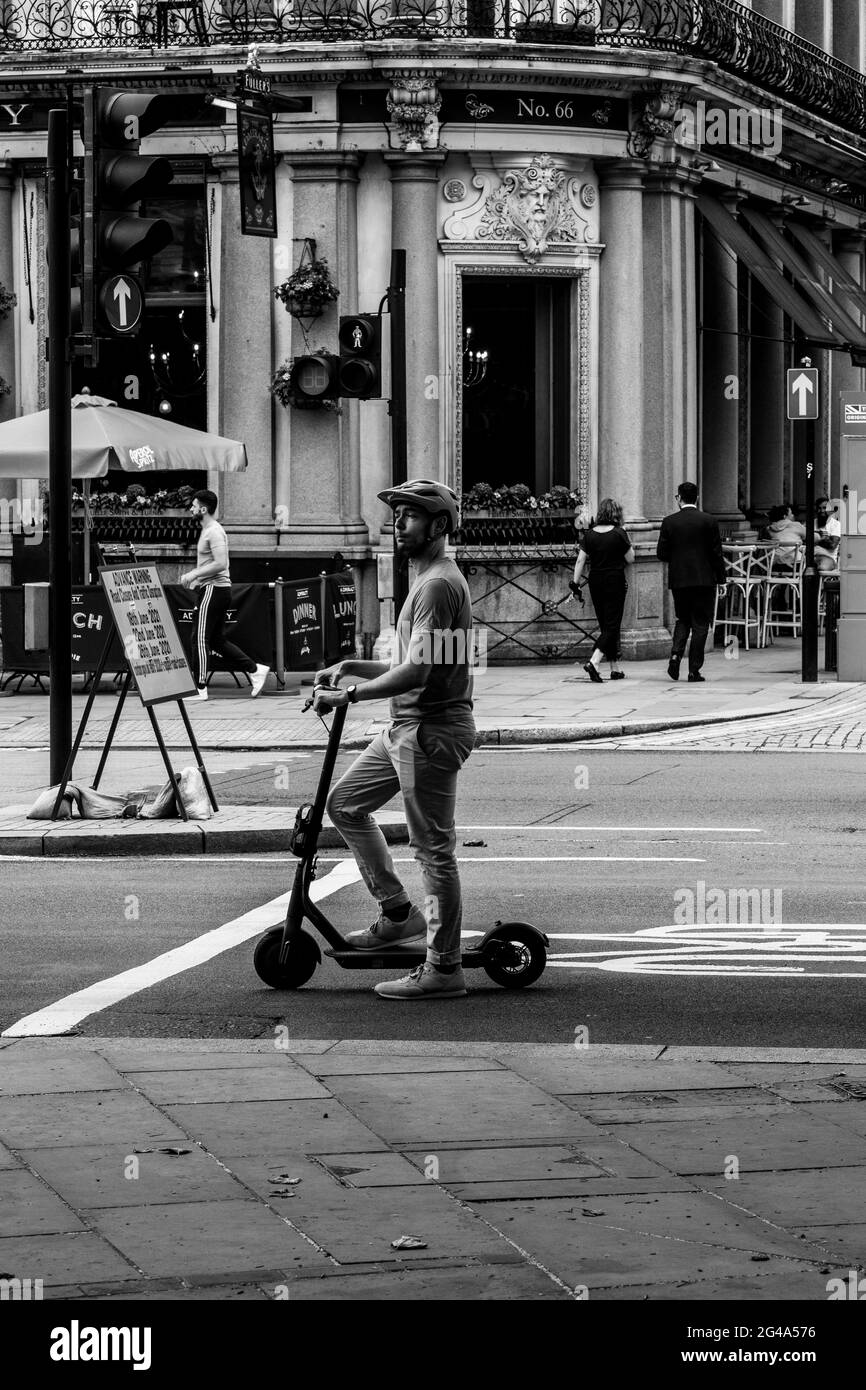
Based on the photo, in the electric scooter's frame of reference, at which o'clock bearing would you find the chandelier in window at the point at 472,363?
The chandelier in window is roughly at 3 o'clock from the electric scooter.

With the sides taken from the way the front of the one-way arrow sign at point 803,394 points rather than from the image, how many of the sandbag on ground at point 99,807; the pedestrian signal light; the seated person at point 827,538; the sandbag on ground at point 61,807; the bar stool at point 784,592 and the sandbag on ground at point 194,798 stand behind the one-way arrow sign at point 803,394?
2

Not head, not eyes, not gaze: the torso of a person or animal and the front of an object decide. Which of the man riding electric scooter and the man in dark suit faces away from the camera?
the man in dark suit

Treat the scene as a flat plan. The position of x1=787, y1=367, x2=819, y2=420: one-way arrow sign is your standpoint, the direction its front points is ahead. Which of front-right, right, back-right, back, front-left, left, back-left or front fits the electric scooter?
front

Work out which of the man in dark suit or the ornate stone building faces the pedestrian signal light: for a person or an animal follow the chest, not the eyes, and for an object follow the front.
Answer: the ornate stone building

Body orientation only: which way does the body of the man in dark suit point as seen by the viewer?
away from the camera

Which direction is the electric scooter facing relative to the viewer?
to the viewer's left

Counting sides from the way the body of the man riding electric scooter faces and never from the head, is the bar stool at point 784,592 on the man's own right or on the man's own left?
on the man's own right

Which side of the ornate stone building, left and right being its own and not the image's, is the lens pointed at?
front

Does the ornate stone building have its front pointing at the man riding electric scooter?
yes

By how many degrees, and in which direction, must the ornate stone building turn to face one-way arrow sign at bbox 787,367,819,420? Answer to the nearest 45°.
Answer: approximately 45° to its left

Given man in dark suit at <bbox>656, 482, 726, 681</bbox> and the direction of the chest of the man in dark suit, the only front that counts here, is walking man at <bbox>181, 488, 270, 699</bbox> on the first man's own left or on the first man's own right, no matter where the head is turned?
on the first man's own left

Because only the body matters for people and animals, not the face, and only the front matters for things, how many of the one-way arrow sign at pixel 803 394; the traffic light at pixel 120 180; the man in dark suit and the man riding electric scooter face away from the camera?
1

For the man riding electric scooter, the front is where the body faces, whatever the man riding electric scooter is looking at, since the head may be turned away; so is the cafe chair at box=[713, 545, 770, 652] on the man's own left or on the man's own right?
on the man's own right

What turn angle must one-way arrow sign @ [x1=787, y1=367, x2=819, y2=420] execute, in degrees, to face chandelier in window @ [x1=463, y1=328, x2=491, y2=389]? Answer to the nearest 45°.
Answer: approximately 135° to its right

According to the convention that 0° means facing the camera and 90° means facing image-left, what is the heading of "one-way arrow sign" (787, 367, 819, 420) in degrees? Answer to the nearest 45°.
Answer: approximately 0°
